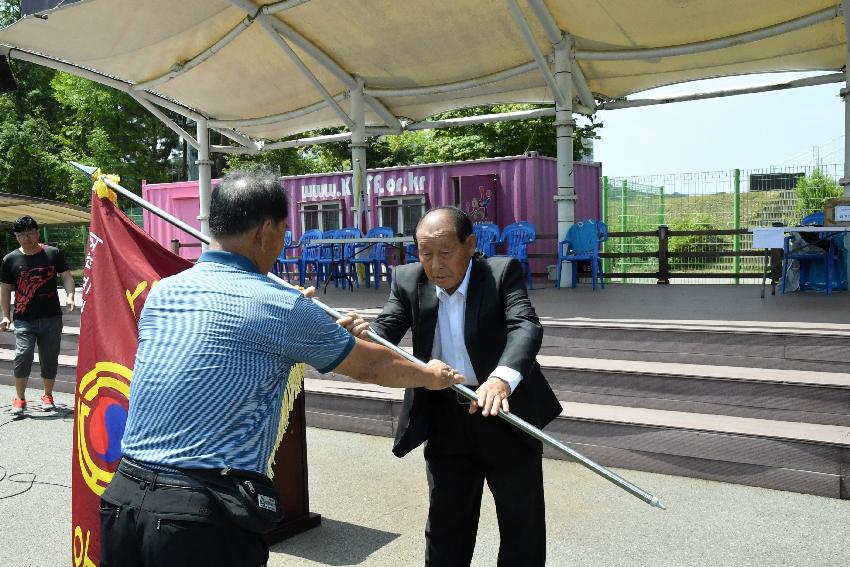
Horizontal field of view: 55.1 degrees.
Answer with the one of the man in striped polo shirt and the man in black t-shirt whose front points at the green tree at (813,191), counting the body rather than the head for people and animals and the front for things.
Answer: the man in striped polo shirt

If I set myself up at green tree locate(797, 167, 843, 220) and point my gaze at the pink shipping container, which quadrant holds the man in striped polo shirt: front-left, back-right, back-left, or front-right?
front-left

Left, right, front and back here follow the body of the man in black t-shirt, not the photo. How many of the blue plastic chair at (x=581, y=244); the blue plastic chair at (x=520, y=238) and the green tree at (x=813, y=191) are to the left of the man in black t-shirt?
3

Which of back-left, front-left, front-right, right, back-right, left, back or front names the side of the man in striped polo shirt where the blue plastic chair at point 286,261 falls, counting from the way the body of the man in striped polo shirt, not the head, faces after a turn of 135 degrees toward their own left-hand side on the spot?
right

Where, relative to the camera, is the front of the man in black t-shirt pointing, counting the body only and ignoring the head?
toward the camera

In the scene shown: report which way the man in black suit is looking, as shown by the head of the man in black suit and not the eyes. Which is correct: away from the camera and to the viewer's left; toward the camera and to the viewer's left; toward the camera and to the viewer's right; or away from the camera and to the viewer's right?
toward the camera and to the viewer's left

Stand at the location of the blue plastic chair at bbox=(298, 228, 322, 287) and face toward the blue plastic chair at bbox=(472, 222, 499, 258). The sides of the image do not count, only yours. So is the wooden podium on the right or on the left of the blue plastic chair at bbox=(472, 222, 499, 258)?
right

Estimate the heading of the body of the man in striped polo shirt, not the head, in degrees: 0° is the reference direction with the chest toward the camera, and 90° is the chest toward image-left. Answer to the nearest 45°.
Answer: approximately 225°

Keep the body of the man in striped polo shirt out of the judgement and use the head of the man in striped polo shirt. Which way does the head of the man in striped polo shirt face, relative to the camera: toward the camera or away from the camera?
away from the camera

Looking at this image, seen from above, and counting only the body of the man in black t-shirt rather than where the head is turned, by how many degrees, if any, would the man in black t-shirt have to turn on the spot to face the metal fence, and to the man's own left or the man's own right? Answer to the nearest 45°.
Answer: approximately 90° to the man's own left

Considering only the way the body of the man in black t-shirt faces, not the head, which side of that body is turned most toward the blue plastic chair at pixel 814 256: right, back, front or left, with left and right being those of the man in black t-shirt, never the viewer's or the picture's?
left

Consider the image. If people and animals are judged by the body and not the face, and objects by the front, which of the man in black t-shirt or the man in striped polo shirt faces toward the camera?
the man in black t-shirt

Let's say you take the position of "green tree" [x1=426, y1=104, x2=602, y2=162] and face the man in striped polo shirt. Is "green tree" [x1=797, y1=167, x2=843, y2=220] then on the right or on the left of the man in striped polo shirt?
left

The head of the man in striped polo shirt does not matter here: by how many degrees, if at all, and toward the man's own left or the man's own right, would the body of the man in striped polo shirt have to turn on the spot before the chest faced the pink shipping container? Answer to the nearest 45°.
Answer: approximately 45° to the man's own left

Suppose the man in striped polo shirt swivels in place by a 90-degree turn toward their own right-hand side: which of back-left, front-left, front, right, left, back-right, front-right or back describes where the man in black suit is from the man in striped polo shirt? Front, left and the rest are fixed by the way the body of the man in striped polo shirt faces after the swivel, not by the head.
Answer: left

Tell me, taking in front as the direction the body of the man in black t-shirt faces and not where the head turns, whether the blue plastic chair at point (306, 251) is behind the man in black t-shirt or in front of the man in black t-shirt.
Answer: behind

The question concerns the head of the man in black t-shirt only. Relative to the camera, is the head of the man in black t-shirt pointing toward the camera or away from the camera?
toward the camera

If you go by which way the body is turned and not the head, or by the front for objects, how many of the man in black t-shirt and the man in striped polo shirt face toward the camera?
1
